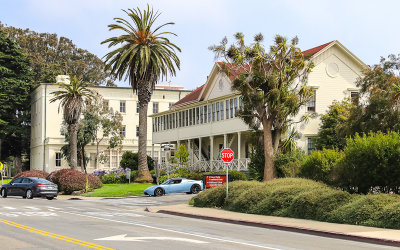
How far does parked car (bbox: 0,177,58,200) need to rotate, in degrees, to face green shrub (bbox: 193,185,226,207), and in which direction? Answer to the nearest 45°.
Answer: approximately 180°

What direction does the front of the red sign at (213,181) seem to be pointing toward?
toward the camera

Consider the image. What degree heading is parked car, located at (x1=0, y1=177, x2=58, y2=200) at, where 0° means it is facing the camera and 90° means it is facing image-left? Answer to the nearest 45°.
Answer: approximately 135°

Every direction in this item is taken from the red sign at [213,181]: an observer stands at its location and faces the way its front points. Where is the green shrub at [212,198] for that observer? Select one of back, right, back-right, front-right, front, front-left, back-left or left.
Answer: front

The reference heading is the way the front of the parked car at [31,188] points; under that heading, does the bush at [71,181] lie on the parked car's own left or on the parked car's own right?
on the parked car's own right

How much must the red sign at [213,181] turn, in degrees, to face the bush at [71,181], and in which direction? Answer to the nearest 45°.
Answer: approximately 135° to its right

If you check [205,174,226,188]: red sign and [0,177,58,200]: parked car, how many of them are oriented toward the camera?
1

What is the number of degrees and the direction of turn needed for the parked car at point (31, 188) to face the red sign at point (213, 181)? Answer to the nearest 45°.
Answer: approximately 180°

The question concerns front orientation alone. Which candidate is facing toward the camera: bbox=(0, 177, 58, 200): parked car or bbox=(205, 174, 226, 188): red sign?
the red sign

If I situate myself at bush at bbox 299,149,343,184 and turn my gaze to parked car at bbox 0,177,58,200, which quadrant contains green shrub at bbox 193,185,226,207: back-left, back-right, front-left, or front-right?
front-left

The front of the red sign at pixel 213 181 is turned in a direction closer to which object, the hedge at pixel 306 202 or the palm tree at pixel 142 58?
the hedge
